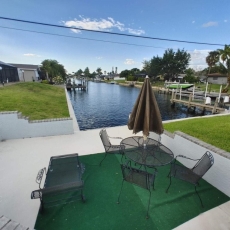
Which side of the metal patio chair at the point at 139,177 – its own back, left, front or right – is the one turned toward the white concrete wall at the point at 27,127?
left

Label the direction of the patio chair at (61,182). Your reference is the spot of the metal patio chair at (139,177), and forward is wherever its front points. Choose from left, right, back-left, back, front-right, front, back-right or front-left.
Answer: back-left

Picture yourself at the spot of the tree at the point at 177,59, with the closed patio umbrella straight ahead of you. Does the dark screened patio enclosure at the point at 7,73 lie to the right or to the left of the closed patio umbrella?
right

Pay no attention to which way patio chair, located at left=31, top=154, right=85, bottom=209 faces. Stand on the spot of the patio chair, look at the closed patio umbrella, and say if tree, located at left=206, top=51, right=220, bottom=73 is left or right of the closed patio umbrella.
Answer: left

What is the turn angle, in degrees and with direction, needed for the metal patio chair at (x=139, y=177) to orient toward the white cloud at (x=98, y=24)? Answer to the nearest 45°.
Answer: approximately 45° to its left

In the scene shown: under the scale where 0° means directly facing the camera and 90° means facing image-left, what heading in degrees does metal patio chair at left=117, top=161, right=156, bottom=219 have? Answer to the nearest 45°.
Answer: approximately 225°

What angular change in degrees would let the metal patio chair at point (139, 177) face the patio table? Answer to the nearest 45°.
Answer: approximately 45° to its left

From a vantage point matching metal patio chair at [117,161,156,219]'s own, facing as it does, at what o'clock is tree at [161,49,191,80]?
The tree is roughly at 11 o'clock from the metal patio chair.

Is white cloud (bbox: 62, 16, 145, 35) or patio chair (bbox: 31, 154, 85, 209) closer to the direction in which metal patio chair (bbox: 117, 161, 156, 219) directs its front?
the white cloud
